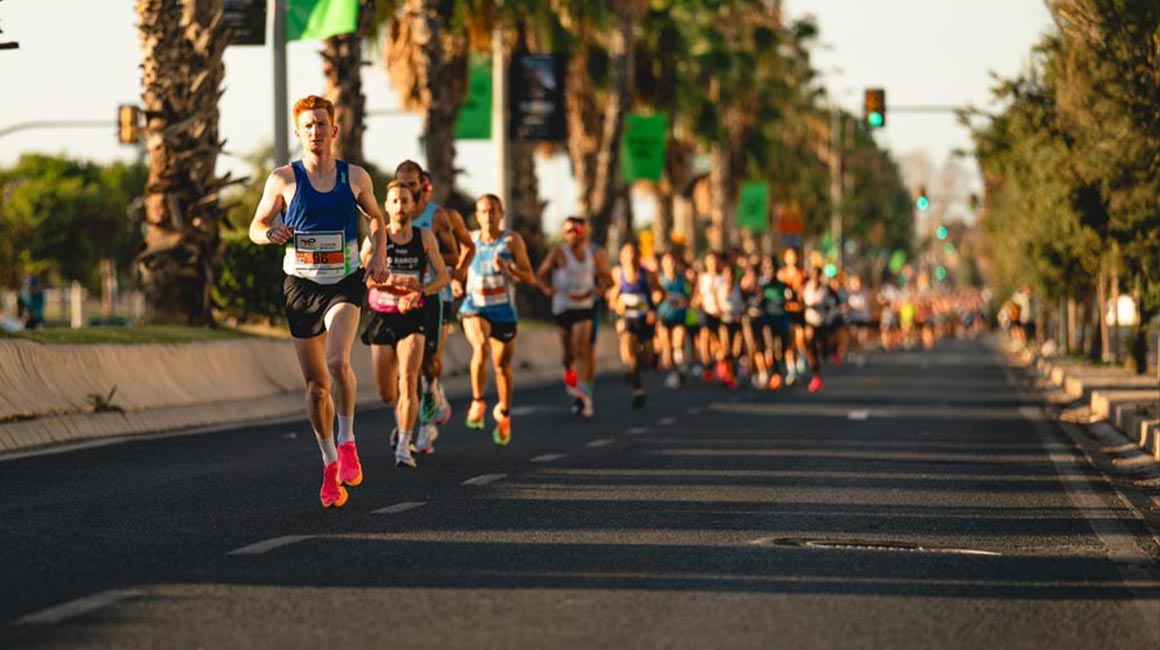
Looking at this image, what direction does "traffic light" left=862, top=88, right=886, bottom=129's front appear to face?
toward the camera

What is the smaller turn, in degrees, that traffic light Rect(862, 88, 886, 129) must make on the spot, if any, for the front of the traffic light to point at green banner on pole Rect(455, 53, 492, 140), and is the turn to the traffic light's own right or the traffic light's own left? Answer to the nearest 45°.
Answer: approximately 90° to the traffic light's own right

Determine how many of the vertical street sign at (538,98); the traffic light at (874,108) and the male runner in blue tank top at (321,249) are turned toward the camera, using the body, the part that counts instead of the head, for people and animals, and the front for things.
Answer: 3

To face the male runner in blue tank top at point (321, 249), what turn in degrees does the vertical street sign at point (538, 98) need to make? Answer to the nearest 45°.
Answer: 0° — it already faces them

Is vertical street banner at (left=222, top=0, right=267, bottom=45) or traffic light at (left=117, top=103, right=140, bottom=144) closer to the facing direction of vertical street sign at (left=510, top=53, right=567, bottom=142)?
the vertical street banner

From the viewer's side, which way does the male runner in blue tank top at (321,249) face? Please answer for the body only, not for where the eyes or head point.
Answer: toward the camera

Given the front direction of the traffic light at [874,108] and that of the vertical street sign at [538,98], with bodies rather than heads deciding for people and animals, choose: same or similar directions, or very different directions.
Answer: same or similar directions

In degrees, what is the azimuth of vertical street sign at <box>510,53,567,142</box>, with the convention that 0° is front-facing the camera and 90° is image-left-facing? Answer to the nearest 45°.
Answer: approximately 0°

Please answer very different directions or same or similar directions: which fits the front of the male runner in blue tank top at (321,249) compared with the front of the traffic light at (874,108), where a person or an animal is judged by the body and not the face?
same or similar directions

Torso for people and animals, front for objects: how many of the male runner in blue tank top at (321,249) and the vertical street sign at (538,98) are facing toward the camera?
2

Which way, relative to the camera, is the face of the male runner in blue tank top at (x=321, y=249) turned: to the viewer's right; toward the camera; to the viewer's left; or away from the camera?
toward the camera

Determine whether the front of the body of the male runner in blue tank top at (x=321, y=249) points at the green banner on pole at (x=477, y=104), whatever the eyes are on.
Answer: no

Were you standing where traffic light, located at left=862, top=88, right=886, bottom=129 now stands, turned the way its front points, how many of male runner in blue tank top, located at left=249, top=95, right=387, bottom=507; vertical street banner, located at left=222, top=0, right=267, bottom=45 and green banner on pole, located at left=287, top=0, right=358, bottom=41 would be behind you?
0

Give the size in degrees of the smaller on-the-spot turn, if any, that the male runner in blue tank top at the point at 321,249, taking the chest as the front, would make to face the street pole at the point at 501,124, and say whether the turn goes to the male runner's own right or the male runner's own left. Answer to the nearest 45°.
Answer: approximately 180°

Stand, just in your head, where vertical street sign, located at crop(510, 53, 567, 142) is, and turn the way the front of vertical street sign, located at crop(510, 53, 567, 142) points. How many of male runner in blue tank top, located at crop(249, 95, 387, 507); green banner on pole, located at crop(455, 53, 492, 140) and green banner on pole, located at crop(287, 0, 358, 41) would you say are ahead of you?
2

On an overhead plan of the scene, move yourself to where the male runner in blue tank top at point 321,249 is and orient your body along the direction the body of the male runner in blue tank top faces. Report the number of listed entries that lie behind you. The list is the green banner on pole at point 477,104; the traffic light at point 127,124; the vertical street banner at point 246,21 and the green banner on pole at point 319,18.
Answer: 4
